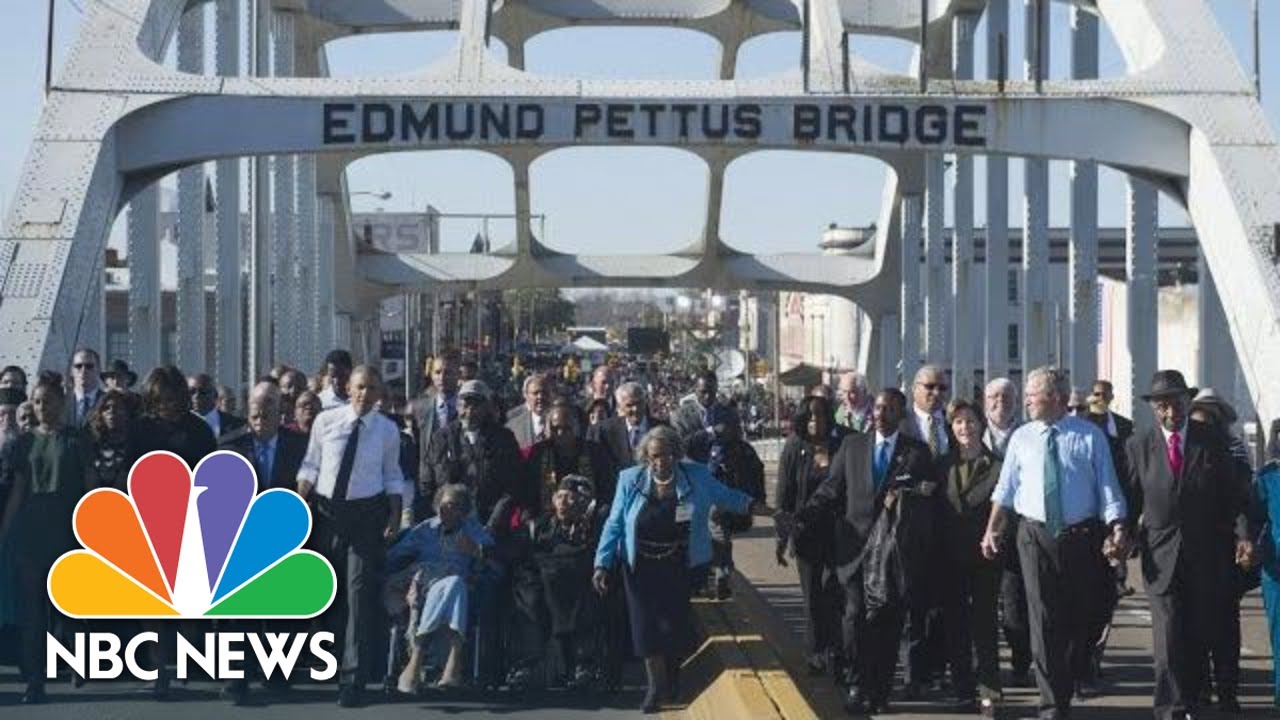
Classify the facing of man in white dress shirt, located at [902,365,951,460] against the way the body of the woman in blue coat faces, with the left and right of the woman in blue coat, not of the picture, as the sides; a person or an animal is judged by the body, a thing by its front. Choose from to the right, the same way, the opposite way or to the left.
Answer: the same way

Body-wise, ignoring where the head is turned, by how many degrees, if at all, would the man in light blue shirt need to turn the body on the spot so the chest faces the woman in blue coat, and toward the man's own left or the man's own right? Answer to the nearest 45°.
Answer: approximately 90° to the man's own right

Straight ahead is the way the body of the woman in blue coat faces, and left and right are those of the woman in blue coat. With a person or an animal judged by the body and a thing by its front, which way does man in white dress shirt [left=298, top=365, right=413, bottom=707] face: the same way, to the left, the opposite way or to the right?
the same way

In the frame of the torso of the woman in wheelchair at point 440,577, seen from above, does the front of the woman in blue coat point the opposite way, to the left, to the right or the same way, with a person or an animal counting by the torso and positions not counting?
the same way

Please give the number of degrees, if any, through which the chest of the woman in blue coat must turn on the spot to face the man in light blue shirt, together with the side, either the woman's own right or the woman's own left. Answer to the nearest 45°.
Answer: approximately 90° to the woman's own left

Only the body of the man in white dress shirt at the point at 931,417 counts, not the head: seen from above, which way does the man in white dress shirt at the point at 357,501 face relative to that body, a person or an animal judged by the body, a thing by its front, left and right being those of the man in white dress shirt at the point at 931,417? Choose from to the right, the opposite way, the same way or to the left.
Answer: the same way

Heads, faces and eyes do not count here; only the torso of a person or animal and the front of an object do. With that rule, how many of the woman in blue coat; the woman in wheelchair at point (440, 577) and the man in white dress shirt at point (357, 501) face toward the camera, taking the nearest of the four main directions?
3

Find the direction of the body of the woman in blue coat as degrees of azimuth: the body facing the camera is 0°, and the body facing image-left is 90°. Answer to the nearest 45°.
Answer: approximately 0°

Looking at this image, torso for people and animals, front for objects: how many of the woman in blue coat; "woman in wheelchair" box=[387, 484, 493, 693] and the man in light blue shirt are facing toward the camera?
3

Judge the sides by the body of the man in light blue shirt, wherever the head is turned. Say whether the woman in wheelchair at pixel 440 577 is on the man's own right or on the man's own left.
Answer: on the man's own right

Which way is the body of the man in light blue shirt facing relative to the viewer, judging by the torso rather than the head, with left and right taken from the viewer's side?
facing the viewer

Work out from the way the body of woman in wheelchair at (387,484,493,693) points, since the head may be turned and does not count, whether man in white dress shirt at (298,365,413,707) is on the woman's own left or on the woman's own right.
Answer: on the woman's own right

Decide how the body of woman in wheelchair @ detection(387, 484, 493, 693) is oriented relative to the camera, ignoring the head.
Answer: toward the camera

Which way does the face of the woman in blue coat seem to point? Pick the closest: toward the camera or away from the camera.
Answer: toward the camera

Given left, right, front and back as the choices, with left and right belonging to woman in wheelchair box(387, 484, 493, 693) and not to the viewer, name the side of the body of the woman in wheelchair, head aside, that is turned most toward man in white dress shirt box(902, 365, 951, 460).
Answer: left

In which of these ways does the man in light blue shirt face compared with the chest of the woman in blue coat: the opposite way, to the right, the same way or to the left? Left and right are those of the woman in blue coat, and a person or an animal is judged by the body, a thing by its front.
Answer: the same way
